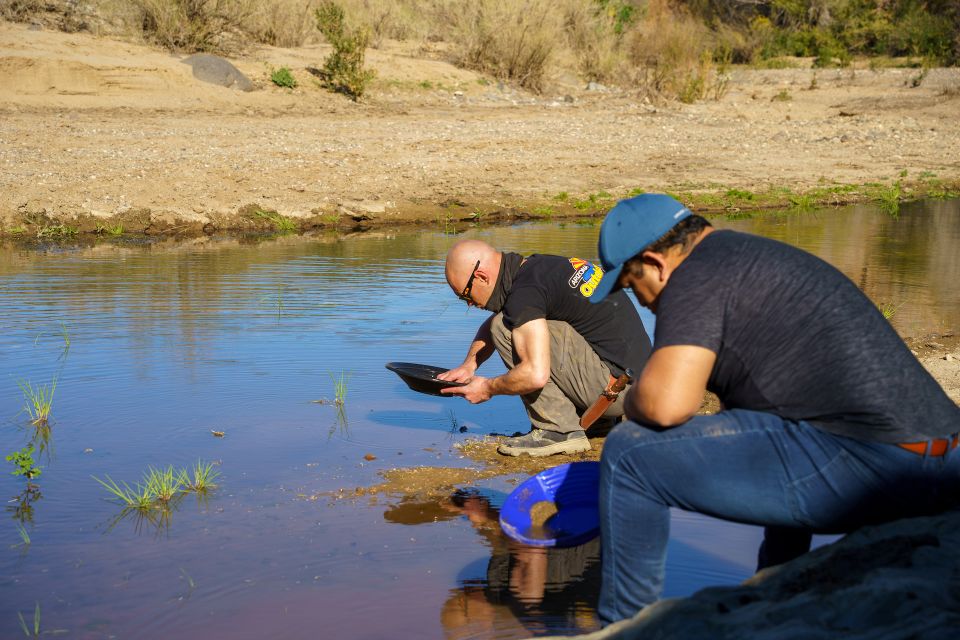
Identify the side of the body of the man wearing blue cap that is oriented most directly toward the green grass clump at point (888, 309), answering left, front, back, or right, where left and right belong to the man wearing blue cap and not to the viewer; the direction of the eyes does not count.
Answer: right

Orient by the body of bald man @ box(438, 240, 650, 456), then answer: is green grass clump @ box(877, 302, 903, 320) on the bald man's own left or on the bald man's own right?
on the bald man's own right

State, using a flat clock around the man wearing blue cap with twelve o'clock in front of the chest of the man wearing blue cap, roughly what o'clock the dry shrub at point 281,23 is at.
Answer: The dry shrub is roughly at 2 o'clock from the man wearing blue cap.

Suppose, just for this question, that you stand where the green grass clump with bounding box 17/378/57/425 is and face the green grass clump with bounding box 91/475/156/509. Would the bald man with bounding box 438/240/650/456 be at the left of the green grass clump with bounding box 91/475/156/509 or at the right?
left

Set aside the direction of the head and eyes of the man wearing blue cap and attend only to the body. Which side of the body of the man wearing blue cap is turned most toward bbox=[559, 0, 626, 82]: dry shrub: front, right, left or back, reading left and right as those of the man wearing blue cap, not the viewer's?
right

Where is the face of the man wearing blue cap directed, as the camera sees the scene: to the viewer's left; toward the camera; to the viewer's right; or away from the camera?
to the viewer's left

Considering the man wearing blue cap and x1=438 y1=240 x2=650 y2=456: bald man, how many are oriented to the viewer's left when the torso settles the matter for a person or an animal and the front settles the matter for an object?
2

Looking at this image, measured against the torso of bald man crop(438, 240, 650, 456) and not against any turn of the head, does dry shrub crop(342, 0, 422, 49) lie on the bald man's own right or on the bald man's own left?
on the bald man's own right

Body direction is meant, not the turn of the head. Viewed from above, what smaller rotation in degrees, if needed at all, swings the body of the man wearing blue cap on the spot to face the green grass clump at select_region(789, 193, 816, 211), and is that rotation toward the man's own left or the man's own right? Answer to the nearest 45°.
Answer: approximately 90° to the man's own right

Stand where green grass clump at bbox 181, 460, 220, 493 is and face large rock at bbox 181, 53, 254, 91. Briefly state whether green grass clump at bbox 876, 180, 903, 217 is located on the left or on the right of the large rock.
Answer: right

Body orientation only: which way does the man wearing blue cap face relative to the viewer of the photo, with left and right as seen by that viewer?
facing to the left of the viewer

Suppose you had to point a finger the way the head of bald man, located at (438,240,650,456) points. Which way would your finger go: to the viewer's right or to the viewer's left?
to the viewer's left

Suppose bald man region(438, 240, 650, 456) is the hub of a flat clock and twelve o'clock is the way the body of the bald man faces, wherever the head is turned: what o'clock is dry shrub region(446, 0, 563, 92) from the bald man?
The dry shrub is roughly at 3 o'clock from the bald man.

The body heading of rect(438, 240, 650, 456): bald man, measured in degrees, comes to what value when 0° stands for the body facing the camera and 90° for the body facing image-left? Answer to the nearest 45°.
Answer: approximately 90°
